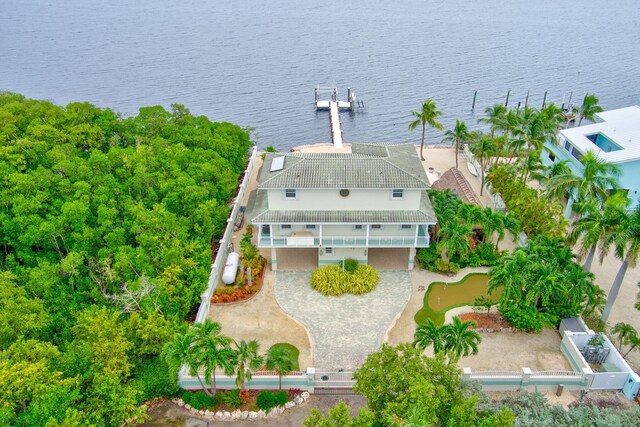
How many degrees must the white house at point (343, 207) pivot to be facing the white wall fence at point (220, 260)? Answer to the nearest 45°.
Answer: approximately 90° to its right

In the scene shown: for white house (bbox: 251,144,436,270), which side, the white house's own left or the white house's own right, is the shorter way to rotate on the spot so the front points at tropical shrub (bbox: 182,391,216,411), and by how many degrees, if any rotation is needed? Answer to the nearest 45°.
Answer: approximately 45° to the white house's own right

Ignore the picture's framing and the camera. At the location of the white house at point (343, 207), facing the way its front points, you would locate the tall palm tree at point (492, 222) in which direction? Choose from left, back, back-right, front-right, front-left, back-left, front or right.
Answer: left

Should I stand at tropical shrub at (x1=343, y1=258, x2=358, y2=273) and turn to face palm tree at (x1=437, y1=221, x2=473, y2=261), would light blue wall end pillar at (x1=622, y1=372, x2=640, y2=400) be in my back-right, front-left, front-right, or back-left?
front-right

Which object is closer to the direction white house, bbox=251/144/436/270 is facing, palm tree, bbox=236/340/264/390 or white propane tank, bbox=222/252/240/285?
the palm tree

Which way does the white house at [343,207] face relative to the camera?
toward the camera

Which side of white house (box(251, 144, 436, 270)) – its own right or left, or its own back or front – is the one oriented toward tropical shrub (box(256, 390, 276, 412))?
front

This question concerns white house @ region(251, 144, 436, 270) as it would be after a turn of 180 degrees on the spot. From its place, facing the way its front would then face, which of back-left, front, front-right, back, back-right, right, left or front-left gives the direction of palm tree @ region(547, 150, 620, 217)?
right

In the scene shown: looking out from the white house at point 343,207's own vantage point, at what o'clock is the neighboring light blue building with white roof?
The neighboring light blue building with white roof is roughly at 8 o'clock from the white house.

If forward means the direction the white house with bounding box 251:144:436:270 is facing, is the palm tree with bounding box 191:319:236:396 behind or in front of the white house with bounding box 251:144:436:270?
in front

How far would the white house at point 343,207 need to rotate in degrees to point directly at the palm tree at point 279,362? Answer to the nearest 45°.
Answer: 0° — it already faces it

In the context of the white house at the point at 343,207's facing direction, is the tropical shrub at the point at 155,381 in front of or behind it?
in front

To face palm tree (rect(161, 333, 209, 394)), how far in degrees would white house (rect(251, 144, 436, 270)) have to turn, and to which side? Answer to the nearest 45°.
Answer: approximately 45° to its right
